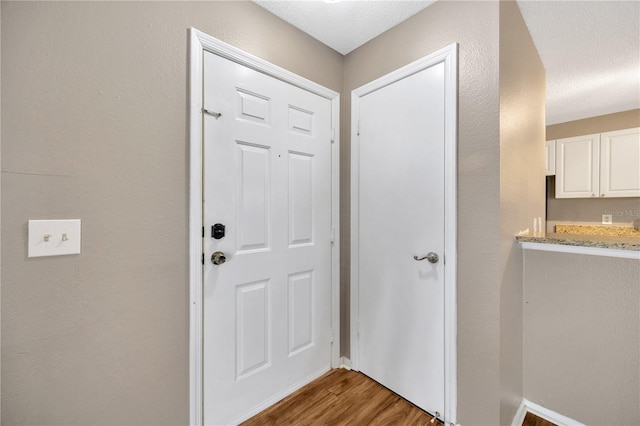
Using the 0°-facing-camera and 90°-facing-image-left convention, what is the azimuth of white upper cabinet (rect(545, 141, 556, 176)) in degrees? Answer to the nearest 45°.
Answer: approximately 0°

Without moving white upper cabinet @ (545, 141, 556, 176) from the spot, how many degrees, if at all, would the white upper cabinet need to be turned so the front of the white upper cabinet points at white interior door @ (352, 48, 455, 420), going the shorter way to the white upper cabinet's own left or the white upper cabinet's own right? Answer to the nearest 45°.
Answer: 0° — it already faces it

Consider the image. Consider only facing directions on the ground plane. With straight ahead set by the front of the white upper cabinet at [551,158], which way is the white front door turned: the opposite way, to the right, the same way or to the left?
to the left

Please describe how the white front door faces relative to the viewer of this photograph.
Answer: facing the viewer and to the right of the viewer

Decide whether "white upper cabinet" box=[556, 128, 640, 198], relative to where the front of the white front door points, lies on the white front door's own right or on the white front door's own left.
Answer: on the white front door's own left

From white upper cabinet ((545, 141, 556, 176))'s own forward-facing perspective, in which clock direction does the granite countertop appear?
The granite countertop is roughly at 12 o'clock from the white upper cabinet.

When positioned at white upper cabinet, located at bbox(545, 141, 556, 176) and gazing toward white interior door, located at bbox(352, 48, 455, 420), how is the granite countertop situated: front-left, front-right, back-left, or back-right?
front-left

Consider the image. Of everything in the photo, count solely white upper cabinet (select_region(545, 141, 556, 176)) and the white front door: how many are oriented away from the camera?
0
